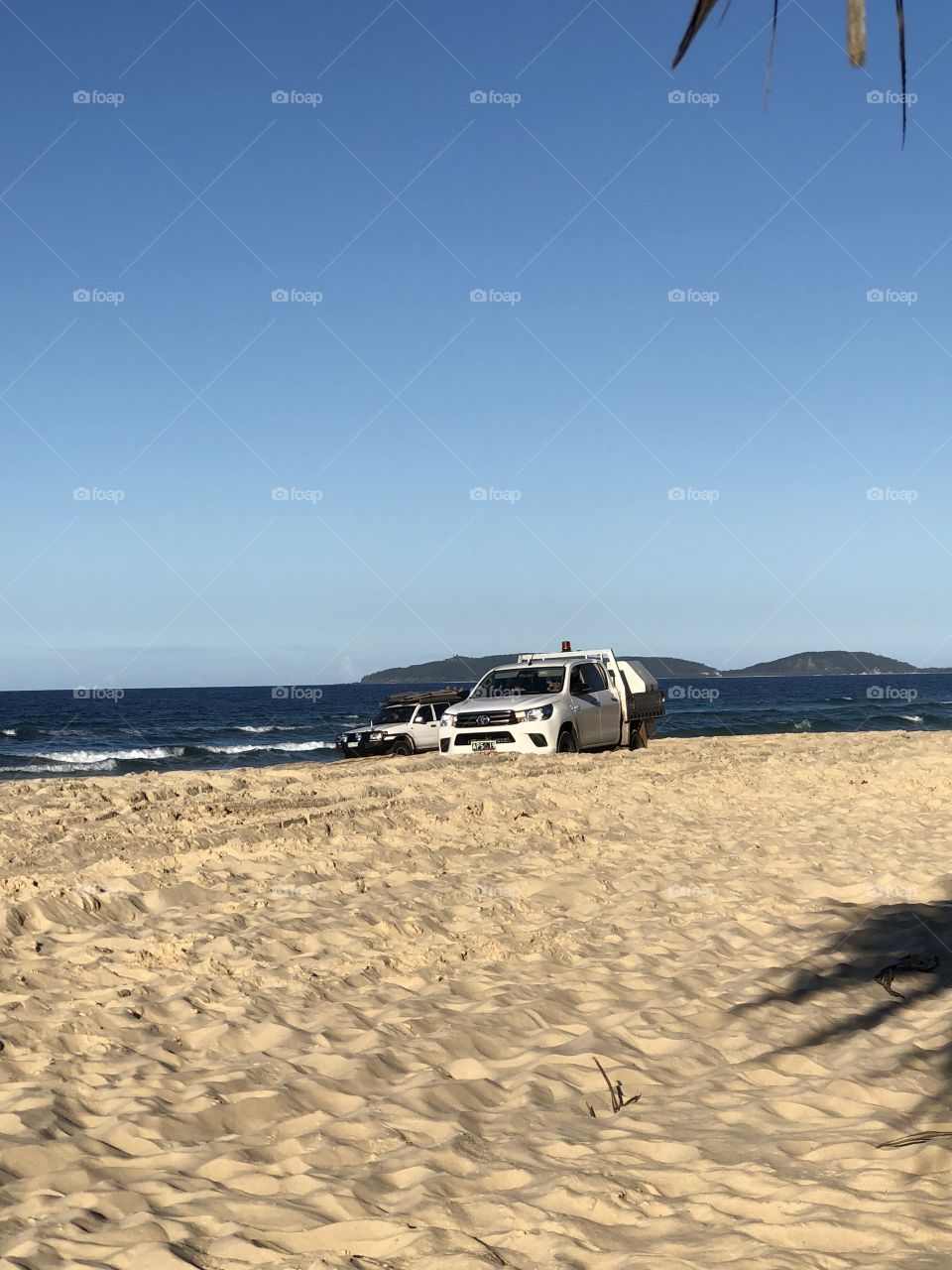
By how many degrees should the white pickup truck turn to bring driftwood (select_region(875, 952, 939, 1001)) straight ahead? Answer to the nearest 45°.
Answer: approximately 45° to its left

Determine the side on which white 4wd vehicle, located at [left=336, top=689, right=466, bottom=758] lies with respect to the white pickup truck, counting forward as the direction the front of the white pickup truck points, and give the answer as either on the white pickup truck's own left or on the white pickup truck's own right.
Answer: on the white pickup truck's own right

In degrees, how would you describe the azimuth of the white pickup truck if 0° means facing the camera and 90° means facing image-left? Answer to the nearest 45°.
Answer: approximately 45°

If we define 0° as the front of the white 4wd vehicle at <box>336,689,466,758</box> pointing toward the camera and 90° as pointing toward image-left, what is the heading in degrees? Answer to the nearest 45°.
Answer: approximately 45°

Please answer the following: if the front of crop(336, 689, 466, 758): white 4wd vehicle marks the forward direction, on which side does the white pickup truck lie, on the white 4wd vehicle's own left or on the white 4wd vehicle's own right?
on the white 4wd vehicle's own left

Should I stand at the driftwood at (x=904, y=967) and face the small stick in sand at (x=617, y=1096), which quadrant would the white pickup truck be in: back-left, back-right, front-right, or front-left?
back-right
